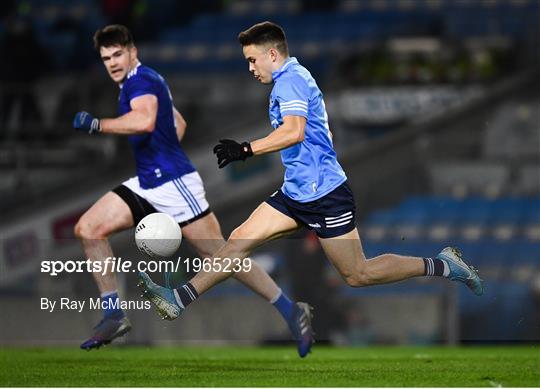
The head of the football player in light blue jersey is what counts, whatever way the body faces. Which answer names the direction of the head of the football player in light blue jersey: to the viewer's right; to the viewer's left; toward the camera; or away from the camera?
to the viewer's left

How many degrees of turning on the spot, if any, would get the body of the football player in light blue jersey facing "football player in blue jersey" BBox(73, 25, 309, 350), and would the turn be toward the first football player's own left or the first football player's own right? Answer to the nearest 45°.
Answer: approximately 45° to the first football player's own right

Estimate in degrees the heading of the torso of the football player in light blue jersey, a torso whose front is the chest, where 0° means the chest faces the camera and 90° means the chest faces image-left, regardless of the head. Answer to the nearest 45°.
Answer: approximately 90°
